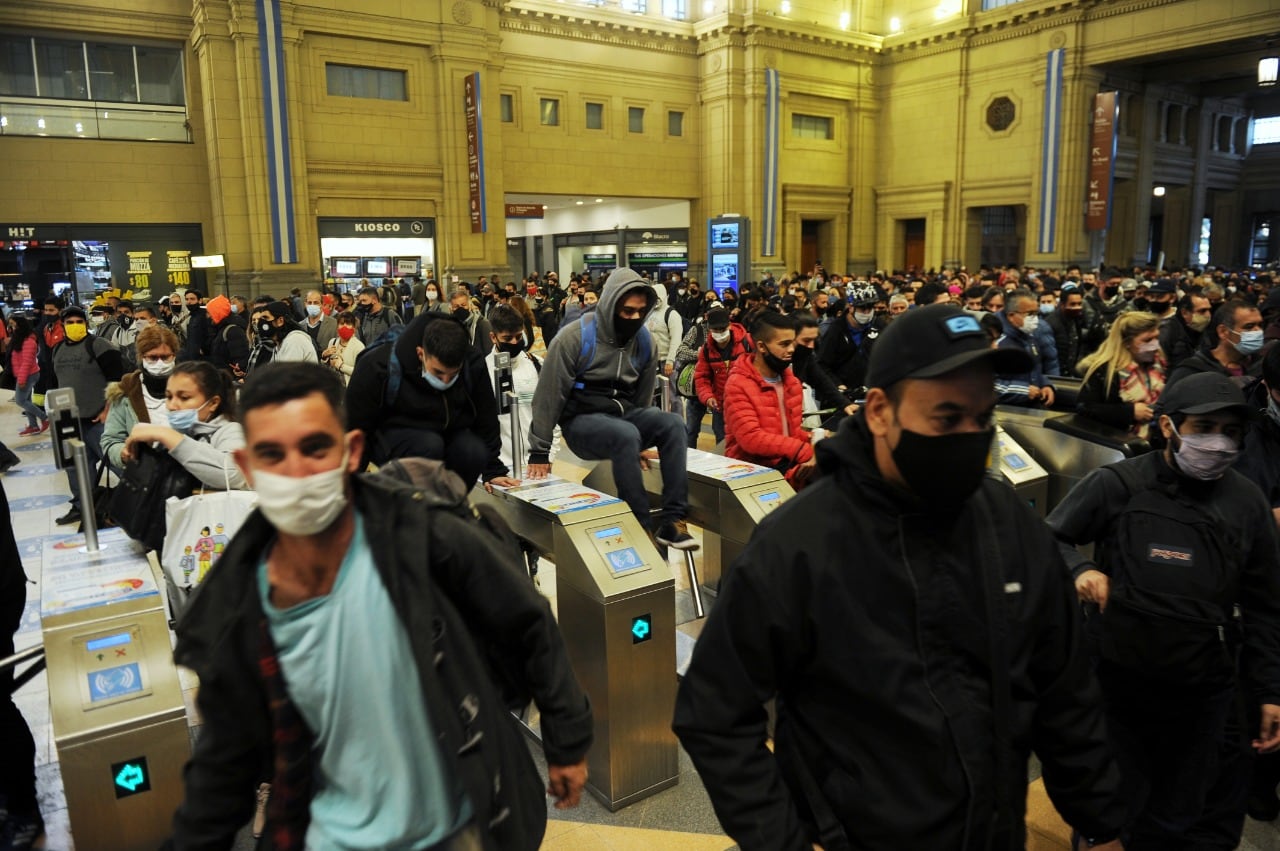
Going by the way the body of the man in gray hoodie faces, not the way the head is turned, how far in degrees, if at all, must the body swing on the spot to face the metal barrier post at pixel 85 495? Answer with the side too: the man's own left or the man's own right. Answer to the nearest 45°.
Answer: approximately 90° to the man's own right

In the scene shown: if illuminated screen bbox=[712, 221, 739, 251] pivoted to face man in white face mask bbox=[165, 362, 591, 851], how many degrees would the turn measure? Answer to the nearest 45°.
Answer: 0° — it already faces them

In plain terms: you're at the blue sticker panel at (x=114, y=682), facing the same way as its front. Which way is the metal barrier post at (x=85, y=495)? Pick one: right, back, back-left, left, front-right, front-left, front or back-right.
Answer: back

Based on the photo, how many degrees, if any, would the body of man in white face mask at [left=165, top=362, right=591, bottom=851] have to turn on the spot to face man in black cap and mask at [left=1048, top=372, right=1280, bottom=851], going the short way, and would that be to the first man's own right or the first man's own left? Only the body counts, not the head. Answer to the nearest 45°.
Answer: approximately 90° to the first man's own left

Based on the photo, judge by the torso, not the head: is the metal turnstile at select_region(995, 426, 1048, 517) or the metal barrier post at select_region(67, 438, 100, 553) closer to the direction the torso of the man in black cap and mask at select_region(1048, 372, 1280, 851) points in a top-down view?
the metal barrier post
